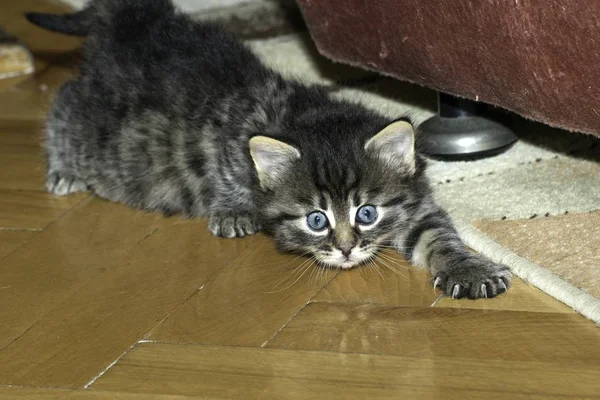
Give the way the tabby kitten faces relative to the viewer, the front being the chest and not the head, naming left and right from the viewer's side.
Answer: facing the viewer and to the right of the viewer

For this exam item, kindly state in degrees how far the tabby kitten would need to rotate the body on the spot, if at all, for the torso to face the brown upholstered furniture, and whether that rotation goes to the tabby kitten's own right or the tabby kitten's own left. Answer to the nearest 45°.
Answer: approximately 45° to the tabby kitten's own left
